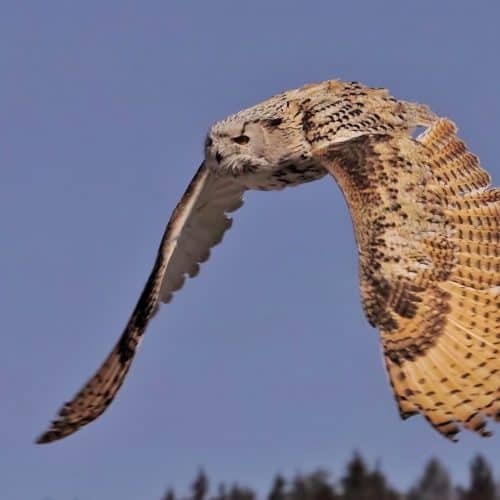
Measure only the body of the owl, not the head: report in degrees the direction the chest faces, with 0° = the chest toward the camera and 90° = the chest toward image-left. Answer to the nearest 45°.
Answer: approximately 45°
